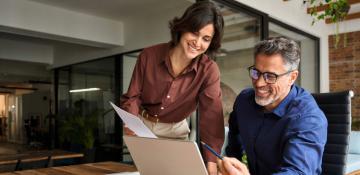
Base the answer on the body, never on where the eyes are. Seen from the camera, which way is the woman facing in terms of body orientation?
toward the camera

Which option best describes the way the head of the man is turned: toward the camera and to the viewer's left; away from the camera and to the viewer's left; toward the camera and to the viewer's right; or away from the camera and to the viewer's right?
toward the camera and to the viewer's left

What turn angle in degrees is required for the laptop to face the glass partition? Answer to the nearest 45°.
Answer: approximately 45° to its left

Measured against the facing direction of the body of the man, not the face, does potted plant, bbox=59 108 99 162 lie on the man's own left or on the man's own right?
on the man's own right

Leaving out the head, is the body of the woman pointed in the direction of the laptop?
yes

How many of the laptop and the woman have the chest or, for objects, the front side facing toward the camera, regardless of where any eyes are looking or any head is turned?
1

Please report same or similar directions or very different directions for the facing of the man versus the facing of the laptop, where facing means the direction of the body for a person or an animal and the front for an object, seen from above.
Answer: very different directions

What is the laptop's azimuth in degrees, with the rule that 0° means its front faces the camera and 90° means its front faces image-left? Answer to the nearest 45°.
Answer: approximately 225°

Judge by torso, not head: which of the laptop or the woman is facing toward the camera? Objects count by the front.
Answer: the woman
